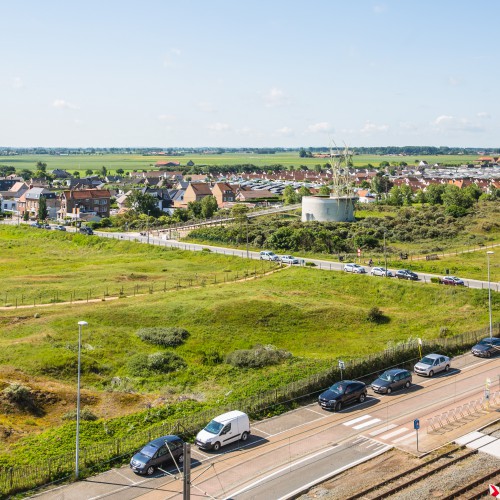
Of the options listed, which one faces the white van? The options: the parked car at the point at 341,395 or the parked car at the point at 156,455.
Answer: the parked car at the point at 341,395

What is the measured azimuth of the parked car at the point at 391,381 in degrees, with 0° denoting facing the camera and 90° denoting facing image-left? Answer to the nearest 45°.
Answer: approximately 45°

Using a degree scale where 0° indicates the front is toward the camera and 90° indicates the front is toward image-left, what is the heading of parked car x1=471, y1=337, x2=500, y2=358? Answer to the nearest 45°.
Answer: approximately 45°

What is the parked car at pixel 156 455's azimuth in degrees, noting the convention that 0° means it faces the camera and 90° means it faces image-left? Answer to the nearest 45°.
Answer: approximately 45°

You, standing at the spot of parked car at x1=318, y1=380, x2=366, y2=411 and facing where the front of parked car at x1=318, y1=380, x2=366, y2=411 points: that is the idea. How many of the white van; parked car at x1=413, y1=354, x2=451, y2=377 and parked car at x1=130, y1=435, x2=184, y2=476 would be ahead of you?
2

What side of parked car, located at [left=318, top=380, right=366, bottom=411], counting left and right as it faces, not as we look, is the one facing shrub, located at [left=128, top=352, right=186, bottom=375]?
right

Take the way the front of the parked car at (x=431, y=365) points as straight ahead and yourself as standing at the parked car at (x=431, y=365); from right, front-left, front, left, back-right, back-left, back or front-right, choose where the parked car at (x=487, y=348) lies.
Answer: back

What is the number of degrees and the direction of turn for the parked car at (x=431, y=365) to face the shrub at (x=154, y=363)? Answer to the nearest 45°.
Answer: approximately 45° to its right
